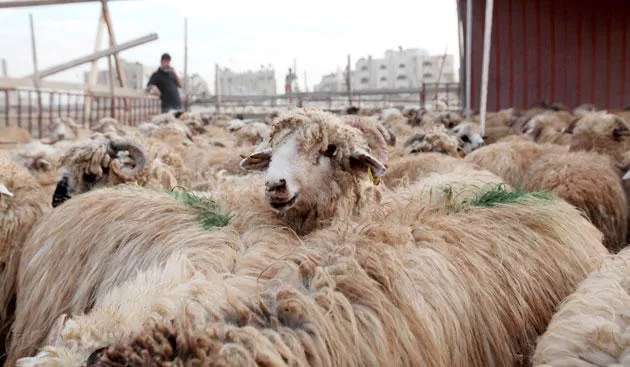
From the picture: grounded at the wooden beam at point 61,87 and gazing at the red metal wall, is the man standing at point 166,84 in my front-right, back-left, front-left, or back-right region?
front-left

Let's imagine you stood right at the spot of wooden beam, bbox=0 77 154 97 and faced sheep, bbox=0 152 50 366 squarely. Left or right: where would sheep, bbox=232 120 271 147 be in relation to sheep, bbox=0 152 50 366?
left
